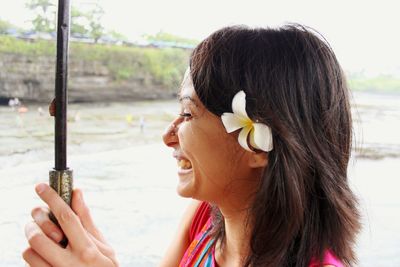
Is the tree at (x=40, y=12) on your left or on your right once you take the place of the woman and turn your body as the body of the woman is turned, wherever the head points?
on your right

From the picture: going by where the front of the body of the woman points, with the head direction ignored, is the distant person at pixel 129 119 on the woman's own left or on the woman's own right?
on the woman's own right

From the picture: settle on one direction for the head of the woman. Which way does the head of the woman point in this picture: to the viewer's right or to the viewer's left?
to the viewer's left

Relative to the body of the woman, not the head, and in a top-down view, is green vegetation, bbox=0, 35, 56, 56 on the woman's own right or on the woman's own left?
on the woman's own right

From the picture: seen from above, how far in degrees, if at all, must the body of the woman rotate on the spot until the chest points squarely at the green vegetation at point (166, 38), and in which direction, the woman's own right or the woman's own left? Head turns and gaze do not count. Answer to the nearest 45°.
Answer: approximately 90° to the woman's own right

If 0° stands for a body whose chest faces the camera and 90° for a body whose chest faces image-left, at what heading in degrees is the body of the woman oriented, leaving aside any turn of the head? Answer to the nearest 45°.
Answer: approximately 90°
